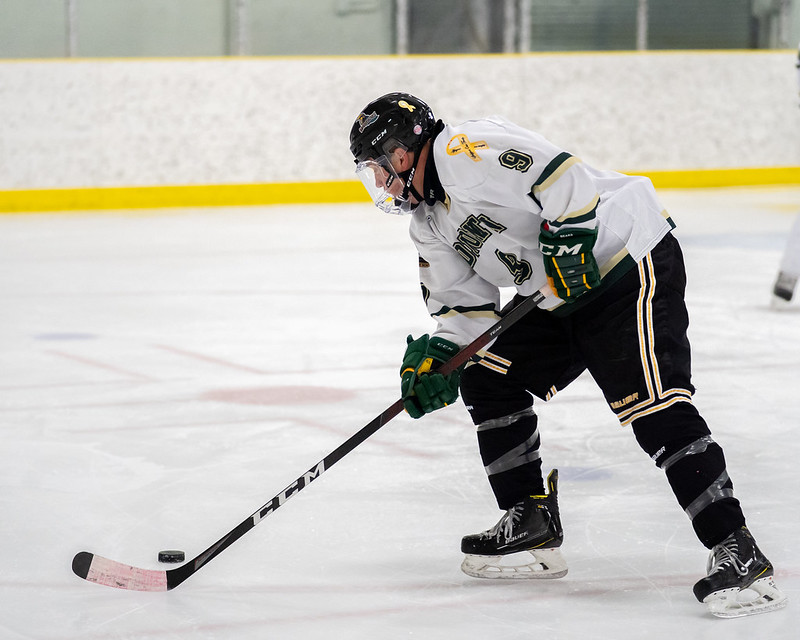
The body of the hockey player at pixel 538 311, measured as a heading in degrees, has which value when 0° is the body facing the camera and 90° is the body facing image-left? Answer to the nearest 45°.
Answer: approximately 45°

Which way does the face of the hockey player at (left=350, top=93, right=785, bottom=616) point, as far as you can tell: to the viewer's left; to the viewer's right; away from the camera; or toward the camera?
to the viewer's left

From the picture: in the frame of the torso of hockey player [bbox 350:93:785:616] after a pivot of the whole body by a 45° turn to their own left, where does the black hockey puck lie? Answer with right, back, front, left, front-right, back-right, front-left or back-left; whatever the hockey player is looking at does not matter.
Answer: right
